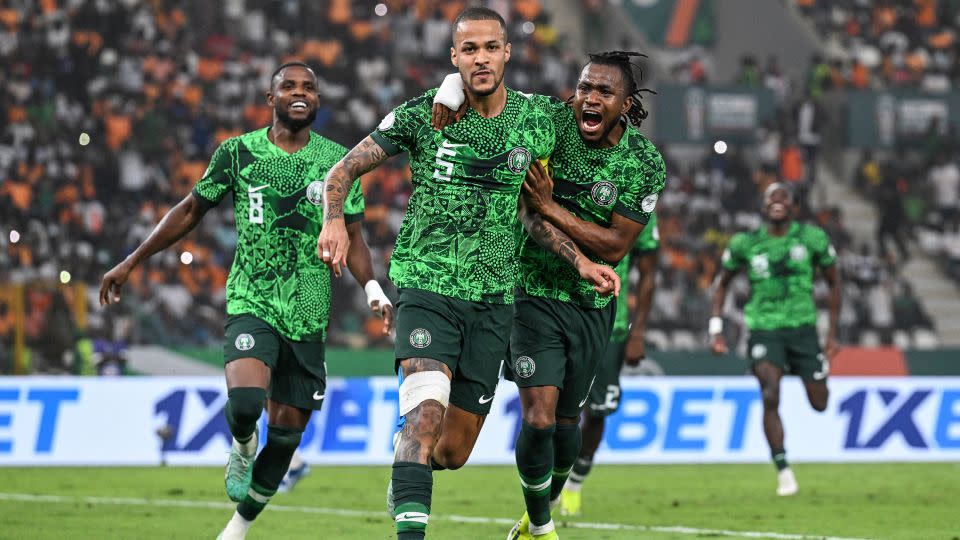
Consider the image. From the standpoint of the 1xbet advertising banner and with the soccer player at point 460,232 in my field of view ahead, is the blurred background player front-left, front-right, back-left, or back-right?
front-left

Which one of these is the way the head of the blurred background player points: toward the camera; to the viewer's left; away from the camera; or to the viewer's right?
toward the camera

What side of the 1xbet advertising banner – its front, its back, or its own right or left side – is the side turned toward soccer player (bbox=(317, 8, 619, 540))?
front

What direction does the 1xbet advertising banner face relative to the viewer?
toward the camera

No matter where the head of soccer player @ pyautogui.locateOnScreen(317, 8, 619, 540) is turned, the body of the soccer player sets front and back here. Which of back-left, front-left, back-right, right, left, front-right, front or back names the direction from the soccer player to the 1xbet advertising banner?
back

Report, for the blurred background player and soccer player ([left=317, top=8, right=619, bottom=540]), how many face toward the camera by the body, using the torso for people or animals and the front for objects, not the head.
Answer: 2

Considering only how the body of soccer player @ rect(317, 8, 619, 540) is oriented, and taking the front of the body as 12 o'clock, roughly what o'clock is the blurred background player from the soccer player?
The blurred background player is roughly at 7 o'clock from the soccer player.

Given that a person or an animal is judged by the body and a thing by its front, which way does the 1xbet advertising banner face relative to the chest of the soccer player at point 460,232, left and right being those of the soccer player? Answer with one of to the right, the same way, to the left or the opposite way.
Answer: the same way

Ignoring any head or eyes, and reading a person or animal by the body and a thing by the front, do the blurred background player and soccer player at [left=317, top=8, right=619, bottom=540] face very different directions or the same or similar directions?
same or similar directions

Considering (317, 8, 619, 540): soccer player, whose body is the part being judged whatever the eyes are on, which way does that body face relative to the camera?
toward the camera

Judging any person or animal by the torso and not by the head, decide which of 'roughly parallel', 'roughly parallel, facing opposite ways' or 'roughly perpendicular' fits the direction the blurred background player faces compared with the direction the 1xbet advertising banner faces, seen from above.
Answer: roughly parallel

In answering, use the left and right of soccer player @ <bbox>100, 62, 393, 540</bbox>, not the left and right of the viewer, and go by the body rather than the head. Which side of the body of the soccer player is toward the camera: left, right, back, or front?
front
